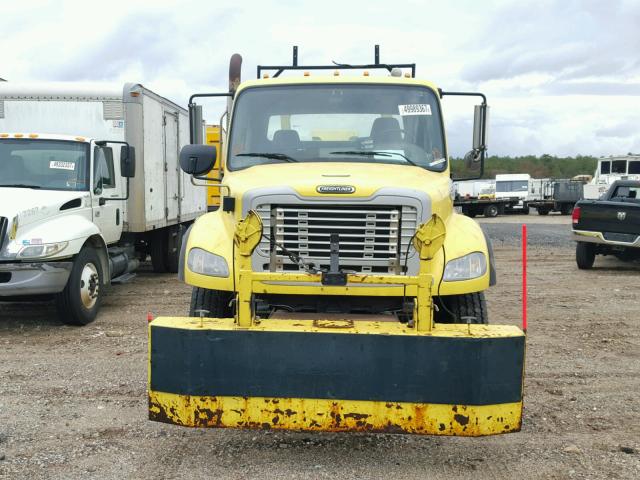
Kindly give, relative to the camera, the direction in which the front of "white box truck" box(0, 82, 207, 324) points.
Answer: facing the viewer and to the left of the viewer

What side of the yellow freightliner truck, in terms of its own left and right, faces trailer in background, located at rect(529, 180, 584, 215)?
back

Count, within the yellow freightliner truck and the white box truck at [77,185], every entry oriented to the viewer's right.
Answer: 0

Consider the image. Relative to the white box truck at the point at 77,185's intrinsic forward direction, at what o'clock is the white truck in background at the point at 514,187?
The white truck in background is roughly at 6 o'clock from the white box truck.

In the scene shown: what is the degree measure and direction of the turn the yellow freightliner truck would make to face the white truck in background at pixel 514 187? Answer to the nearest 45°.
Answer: approximately 180°

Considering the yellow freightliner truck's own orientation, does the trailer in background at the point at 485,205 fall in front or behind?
behind

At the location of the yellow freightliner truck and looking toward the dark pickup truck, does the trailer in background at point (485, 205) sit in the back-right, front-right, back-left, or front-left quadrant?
front-left

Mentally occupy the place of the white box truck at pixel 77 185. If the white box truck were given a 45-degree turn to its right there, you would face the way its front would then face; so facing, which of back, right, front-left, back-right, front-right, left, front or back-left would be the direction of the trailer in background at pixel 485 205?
back-right

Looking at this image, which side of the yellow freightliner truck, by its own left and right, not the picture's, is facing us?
front

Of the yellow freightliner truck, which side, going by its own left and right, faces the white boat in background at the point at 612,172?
back

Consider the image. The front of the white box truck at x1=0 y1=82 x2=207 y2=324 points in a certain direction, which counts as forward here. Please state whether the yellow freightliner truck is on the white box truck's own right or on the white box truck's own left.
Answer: on the white box truck's own left

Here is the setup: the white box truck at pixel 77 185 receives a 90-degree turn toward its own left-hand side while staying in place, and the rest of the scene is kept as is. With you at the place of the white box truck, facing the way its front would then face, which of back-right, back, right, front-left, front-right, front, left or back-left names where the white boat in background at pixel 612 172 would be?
left

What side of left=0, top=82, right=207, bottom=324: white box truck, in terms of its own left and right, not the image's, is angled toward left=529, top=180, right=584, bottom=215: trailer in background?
back

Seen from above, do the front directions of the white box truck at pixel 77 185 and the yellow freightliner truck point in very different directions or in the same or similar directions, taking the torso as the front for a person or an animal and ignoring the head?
same or similar directions
